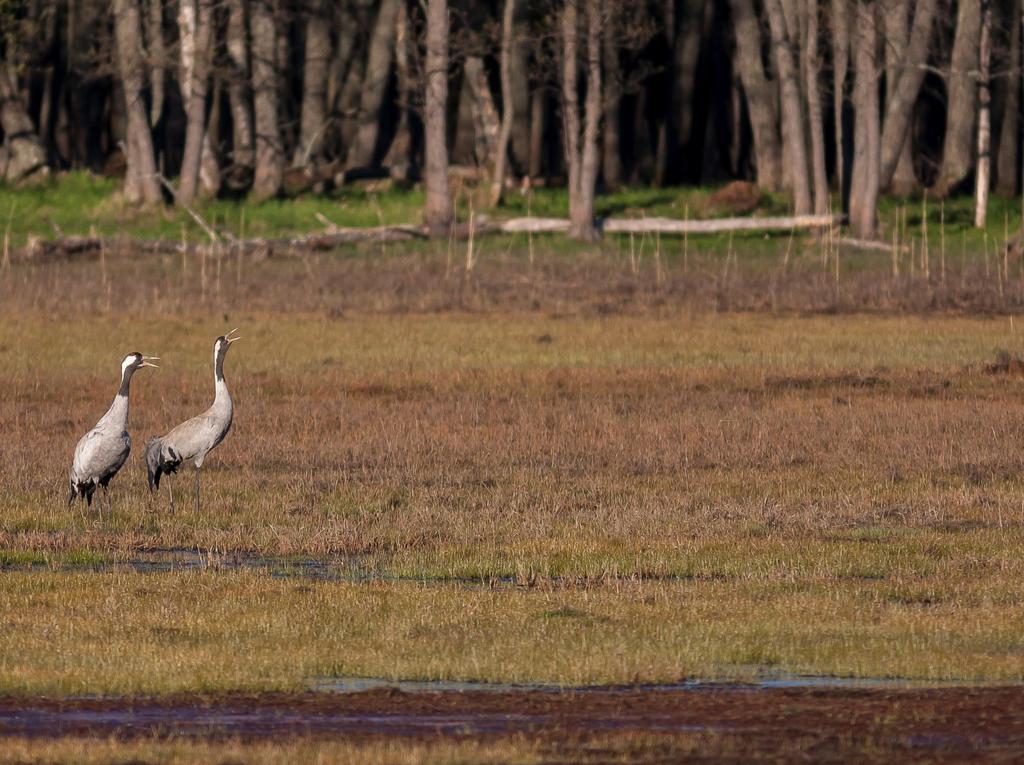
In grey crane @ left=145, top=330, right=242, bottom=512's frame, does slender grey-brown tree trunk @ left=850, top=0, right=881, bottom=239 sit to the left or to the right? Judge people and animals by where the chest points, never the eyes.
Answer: on its left

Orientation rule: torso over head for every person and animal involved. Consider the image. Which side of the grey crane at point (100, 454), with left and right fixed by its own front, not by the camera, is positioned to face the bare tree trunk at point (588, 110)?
left

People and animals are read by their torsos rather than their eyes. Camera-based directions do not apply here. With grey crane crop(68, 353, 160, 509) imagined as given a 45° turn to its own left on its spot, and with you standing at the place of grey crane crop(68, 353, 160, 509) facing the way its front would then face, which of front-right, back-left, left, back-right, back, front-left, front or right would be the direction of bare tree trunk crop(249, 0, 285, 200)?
front-left

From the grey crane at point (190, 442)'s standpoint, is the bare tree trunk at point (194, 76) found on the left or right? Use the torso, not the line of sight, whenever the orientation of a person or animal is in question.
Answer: on its left

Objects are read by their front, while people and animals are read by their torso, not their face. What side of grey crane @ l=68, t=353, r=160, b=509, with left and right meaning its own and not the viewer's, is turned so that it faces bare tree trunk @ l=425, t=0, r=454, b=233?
left

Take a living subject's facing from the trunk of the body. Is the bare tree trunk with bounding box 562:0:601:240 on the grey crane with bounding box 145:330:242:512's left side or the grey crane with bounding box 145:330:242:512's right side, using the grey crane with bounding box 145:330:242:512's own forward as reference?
on its left

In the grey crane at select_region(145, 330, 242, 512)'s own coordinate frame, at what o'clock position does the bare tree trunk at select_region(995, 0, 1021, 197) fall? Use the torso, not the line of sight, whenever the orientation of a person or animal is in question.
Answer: The bare tree trunk is roughly at 10 o'clock from the grey crane.

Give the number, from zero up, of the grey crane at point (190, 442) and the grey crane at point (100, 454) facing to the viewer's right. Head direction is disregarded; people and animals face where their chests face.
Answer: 2

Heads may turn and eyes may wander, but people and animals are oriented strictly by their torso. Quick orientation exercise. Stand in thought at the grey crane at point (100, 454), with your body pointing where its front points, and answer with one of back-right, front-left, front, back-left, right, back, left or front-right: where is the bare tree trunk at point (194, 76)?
left

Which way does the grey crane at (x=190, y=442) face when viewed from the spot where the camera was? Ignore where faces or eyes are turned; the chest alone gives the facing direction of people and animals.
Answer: facing to the right of the viewer

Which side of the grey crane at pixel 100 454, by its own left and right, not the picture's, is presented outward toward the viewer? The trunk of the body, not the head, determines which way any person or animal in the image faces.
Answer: right

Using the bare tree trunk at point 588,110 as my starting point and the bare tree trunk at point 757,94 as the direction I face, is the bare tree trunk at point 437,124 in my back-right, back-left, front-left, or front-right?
back-left
